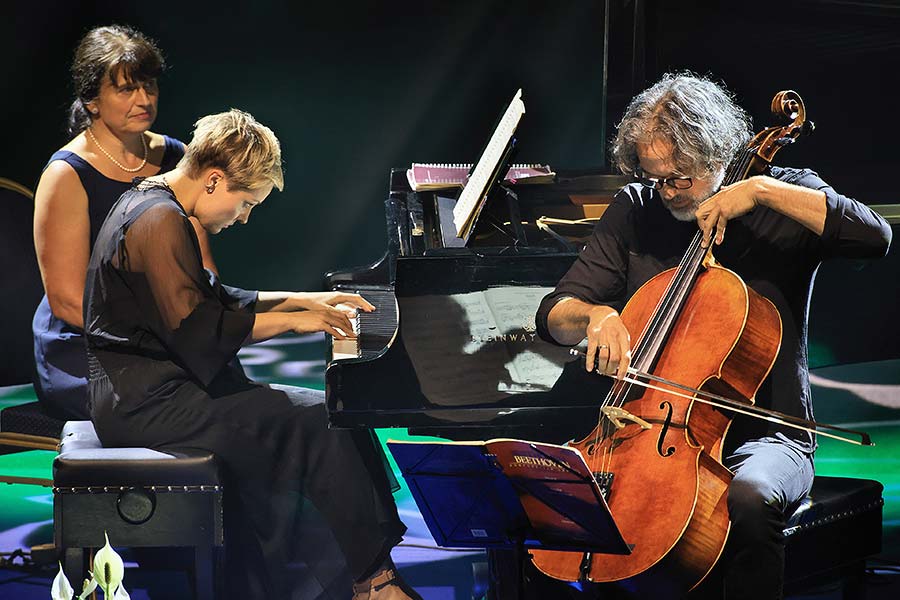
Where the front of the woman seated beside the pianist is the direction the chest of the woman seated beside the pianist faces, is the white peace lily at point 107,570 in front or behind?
in front

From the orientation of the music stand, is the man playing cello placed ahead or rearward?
ahead

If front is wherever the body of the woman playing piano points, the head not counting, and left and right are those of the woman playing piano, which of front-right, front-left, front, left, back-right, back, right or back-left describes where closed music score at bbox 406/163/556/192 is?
front-left

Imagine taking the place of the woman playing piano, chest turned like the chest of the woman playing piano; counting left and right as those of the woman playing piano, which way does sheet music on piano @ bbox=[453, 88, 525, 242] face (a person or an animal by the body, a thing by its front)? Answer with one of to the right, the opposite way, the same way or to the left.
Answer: the opposite way

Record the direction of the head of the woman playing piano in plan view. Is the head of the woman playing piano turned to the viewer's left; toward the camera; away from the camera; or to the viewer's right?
to the viewer's right

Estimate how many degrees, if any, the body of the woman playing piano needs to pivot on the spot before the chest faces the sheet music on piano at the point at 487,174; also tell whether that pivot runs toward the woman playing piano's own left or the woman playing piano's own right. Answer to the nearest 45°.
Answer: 0° — they already face it

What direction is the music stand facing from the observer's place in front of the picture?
facing away from the viewer and to the right of the viewer

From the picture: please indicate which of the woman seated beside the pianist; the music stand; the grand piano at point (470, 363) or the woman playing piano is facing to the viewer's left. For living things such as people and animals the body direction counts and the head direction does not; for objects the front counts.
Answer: the grand piano

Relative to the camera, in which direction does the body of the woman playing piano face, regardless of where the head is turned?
to the viewer's right

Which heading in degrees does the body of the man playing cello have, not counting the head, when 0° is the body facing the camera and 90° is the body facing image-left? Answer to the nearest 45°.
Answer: approximately 45°

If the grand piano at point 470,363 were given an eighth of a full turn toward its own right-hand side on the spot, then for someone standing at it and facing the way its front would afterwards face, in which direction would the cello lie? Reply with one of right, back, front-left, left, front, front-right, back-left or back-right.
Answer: back

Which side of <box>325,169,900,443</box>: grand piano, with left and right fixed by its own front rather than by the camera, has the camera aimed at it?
left

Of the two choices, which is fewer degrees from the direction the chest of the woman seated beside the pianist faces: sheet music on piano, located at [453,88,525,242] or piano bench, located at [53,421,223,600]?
the sheet music on piano

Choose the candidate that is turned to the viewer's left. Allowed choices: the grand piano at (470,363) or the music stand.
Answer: the grand piano

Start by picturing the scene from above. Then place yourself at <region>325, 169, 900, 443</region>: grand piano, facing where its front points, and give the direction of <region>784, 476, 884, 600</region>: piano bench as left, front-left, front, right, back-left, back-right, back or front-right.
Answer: back

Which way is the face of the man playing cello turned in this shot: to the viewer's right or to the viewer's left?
to the viewer's left
